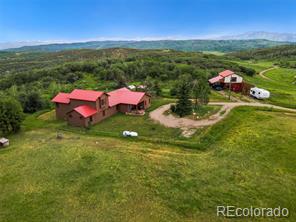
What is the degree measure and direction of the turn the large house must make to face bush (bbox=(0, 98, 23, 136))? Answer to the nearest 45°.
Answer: approximately 135° to its right

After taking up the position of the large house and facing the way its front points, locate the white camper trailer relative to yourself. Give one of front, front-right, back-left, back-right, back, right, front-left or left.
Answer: front-left

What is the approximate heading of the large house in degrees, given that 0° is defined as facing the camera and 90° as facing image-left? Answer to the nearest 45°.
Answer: approximately 315°
